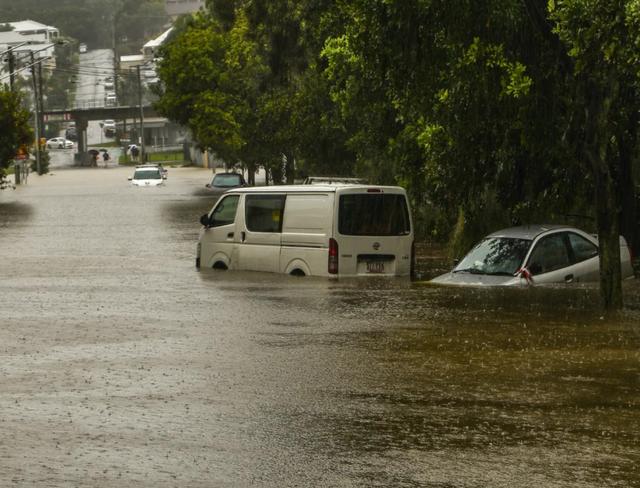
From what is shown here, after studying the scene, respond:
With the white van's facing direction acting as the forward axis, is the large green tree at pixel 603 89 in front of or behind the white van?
behind

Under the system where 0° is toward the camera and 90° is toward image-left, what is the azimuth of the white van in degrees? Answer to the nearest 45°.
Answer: approximately 135°

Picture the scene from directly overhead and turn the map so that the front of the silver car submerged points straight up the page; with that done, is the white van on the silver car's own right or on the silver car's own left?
on the silver car's own right

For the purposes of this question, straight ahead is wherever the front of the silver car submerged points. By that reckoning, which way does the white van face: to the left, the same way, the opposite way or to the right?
to the right

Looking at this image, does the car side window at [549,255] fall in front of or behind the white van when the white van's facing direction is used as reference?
behind

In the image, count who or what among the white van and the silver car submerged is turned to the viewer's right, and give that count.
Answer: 0

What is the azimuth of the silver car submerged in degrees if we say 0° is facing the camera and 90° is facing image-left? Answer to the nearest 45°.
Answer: approximately 45°
